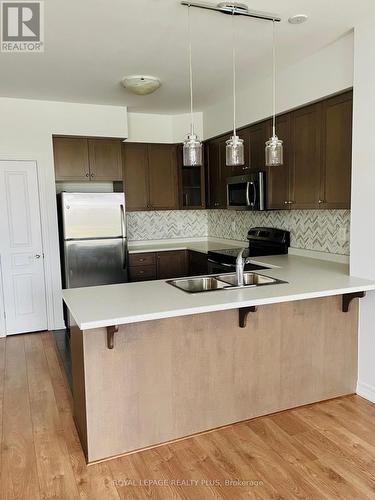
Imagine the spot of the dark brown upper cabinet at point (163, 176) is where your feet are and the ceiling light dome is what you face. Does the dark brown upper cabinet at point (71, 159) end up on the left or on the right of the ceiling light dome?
right

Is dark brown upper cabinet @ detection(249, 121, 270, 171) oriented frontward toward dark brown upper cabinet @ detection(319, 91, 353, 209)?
no

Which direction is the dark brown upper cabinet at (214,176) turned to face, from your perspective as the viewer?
facing the viewer and to the left of the viewer

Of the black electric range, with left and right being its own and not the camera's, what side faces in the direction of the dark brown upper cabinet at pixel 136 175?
right

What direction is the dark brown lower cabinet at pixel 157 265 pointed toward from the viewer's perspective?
toward the camera

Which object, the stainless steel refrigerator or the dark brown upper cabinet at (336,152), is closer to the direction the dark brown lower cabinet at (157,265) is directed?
the dark brown upper cabinet

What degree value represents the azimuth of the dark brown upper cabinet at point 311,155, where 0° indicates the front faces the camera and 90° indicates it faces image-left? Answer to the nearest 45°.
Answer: approximately 45°

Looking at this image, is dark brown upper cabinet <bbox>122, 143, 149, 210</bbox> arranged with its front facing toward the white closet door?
no

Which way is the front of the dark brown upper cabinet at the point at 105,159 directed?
toward the camera

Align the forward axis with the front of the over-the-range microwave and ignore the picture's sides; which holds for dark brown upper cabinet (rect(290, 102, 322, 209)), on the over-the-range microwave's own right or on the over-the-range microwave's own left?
on the over-the-range microwave's own left

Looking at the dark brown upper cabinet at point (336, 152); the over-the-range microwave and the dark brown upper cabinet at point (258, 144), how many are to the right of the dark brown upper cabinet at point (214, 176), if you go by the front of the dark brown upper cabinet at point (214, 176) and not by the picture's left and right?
0

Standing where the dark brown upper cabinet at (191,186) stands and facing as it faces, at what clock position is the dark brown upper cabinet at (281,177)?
the dark brown upper cabinet at (281,177) is roughly at 11 o'clock from the dark brown upper cabinet at (191,186).

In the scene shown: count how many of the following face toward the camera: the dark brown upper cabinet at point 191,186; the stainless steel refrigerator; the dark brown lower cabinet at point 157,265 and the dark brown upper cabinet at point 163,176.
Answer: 4

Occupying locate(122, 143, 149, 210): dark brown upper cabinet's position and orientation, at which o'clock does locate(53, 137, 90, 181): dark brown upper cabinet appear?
locate(53, 137, 90, 181): dark brown upper cabinet is roughly at 2 o'clock from locate(122, 143, 149, 210): dark brown upper cabinet.

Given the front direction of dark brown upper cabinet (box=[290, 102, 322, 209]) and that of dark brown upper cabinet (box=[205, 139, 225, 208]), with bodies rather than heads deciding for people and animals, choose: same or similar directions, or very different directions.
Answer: same or similar directions

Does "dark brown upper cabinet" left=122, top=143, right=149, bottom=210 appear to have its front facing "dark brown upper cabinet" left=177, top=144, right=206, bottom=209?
no

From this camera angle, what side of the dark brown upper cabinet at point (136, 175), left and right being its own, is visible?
front

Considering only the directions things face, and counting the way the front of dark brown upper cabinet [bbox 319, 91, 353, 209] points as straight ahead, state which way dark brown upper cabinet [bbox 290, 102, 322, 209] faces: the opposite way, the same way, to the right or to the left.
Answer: the same way

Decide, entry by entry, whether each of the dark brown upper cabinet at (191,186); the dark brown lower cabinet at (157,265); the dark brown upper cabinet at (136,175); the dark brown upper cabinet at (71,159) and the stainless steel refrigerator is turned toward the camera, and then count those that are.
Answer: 5

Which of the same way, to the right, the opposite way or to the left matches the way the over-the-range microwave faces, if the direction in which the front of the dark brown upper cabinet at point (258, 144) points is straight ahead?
the same way

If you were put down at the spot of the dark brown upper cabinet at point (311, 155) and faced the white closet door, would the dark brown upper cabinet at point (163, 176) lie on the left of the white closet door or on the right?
right
